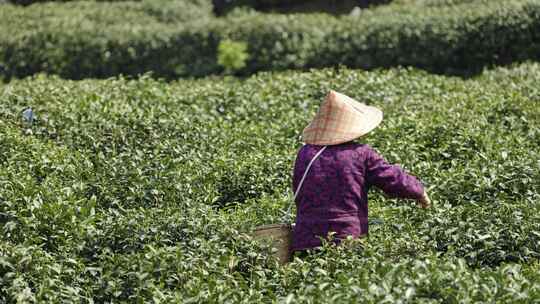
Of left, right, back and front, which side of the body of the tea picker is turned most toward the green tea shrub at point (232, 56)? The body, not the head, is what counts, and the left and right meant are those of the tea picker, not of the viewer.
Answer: front

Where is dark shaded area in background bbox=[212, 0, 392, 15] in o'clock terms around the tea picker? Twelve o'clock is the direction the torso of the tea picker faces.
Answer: The dark shaded area in background is roughly at 12 o'clock from the tea picker.

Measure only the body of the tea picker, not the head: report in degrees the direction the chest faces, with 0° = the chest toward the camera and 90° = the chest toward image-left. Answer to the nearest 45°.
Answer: approximately 180°
